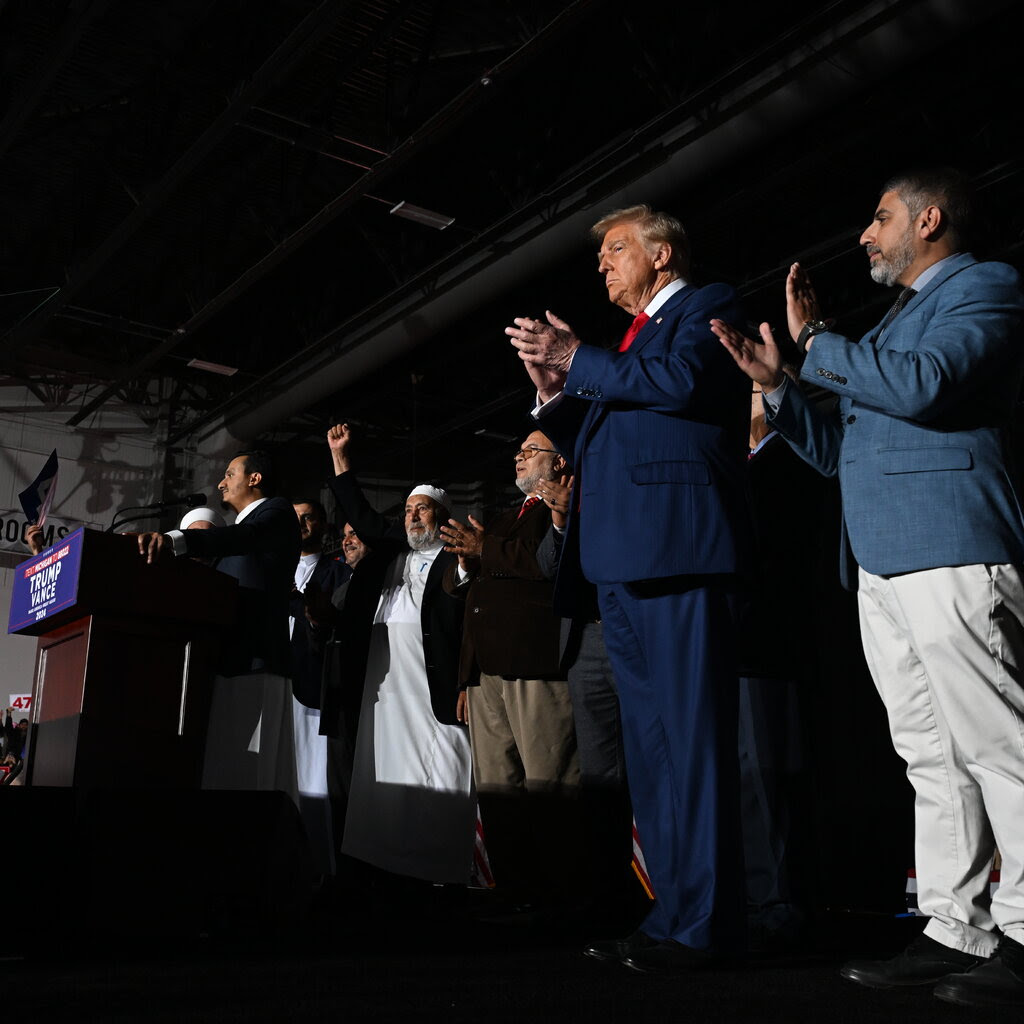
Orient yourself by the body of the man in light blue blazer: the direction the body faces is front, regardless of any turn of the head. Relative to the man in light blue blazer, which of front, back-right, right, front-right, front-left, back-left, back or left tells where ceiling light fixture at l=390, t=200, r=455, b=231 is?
front-right

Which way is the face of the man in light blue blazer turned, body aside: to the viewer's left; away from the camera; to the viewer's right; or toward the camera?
to the viewer's left

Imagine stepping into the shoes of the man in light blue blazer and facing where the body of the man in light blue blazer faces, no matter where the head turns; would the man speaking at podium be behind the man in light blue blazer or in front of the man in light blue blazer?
in front

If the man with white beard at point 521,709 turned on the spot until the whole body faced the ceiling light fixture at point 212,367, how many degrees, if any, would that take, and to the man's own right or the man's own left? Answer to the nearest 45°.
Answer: approximately 90° to the man's own right

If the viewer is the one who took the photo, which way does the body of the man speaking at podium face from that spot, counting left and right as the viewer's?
facing to the left of the viewer

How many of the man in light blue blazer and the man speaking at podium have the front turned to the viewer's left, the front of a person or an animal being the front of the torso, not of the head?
2

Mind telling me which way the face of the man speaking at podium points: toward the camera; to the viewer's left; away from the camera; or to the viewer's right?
to the viewer's left

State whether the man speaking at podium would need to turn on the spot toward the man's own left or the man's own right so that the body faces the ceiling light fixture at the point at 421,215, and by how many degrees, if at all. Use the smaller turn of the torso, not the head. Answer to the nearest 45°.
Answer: approximately 90° to the man's own right

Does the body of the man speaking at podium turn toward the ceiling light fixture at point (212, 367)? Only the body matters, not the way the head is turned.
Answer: no

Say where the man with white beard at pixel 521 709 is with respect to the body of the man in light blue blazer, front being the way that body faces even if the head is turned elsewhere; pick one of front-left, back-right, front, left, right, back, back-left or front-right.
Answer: front-right

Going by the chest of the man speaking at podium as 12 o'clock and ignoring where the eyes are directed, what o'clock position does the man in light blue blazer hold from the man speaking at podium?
The man in light blue blazer is roughly at 8 o'clock from the man speaking at podium.

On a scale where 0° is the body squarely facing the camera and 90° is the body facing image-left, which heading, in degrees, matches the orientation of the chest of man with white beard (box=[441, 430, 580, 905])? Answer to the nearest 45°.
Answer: approximately 45°

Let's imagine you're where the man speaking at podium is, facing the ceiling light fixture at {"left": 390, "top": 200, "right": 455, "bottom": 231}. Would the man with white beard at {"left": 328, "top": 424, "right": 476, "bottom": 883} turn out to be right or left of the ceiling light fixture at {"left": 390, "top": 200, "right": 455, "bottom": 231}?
right

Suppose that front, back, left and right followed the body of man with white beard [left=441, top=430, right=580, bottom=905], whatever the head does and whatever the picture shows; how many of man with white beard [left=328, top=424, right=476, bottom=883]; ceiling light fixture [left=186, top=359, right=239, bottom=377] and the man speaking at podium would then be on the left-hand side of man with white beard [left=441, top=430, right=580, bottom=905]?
0

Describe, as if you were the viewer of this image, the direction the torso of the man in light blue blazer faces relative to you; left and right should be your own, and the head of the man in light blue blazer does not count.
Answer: facing to the left of the viewer

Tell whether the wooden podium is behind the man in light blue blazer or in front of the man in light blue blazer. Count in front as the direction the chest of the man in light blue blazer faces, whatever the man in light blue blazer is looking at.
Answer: in front

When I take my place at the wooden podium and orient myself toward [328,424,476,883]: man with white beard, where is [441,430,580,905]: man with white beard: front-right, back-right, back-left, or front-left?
front-right
